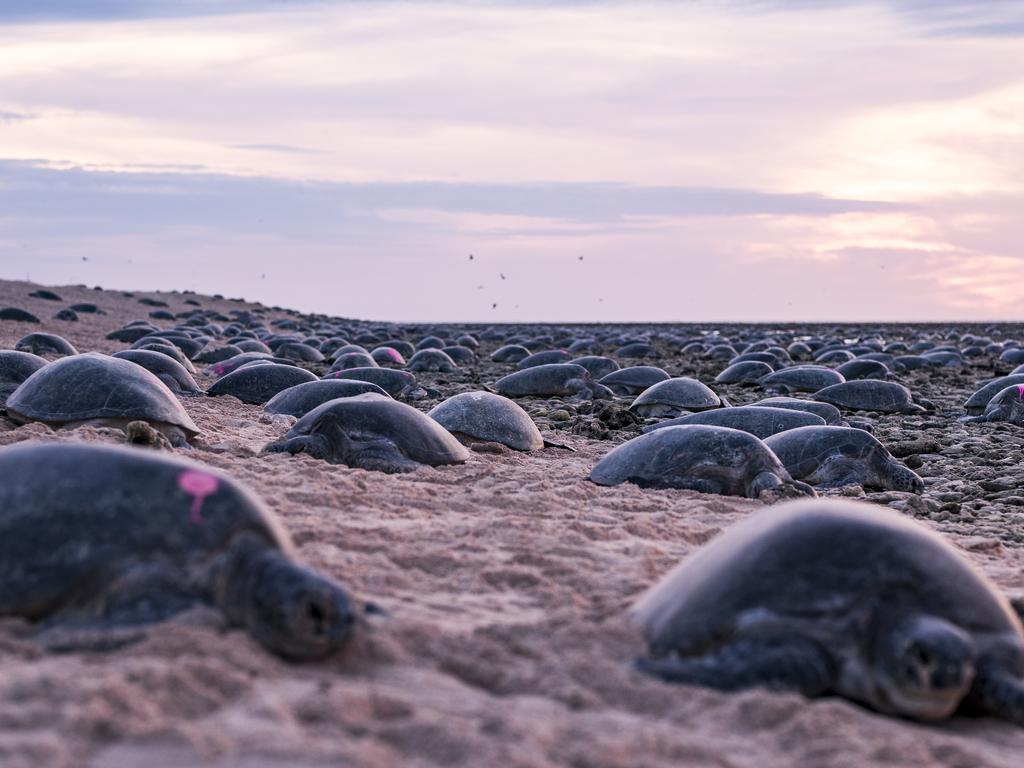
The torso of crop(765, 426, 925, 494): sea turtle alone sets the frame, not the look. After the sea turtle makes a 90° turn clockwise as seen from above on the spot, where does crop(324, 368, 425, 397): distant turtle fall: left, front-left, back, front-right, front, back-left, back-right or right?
back-right

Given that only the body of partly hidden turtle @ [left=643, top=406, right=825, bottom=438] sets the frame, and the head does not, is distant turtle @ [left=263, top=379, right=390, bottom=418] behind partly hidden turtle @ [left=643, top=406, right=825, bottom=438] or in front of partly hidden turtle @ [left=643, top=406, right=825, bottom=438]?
behind

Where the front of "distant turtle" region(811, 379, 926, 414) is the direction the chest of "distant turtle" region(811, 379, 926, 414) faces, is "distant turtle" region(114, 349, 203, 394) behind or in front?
behind

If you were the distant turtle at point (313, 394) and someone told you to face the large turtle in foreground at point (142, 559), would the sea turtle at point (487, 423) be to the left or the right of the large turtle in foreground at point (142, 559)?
left

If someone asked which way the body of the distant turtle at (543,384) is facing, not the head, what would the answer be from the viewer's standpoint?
to the viewer's right

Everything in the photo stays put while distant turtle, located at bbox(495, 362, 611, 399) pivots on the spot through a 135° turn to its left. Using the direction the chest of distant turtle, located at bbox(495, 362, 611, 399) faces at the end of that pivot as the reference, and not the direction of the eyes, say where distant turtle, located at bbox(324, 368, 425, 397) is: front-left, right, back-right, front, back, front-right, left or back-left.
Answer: left

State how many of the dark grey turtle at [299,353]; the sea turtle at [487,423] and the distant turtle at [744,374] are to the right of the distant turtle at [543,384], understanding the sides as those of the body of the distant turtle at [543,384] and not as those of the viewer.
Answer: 1

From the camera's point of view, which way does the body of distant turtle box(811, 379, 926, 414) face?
to the viewer's right

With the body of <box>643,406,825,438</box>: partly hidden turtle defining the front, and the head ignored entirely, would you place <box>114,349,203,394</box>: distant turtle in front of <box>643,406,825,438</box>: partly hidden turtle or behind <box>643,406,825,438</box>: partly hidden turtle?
behind

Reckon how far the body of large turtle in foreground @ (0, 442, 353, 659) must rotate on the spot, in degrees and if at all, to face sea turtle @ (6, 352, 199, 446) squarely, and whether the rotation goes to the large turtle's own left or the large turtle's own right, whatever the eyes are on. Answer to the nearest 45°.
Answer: approximately 135° to the large turtle's own left

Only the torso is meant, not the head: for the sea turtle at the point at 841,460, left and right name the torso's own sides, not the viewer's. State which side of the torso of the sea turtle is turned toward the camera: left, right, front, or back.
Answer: right

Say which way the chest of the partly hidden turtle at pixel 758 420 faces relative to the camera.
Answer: to the viewer's right

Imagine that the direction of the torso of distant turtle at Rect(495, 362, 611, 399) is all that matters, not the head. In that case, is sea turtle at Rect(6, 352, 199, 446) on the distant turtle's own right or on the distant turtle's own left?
on the distant turtle's own right

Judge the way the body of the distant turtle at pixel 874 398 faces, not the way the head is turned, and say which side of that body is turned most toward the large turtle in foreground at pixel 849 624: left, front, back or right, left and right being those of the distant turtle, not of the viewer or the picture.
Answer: right
